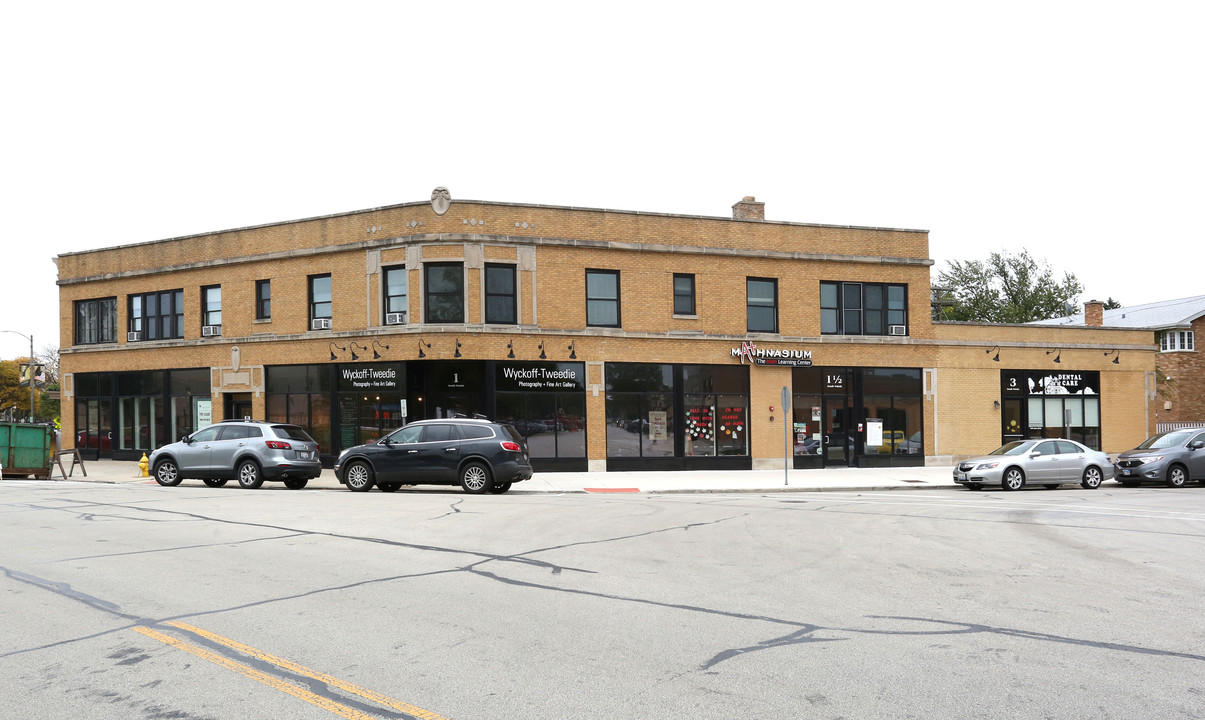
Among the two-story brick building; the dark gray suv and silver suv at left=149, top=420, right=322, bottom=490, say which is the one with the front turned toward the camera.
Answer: the two-story brick building

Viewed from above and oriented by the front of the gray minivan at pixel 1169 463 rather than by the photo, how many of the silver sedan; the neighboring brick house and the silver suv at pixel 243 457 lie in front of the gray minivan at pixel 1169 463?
2

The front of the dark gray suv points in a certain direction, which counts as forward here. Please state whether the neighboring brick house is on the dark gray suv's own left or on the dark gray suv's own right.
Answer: on the dark gray suv's own right

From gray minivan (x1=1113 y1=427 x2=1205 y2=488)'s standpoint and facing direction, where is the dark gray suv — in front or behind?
in front

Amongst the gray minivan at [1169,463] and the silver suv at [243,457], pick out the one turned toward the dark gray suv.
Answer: the gray minivan at [1169,463]

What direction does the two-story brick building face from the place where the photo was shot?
facing the viewer

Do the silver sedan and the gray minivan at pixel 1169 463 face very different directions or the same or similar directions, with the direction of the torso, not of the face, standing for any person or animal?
same or similar directions

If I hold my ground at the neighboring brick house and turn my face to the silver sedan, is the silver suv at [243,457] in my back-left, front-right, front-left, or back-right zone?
front-right

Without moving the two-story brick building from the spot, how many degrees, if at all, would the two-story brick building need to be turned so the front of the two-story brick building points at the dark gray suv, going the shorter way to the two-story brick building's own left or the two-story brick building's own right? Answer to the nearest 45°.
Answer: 0° — it already faces it

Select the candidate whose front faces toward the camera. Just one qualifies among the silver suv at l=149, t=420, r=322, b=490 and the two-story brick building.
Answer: the two-story brick building

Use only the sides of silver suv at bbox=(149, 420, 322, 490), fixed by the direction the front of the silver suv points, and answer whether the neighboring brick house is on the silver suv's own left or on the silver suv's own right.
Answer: on the silver suv's own right

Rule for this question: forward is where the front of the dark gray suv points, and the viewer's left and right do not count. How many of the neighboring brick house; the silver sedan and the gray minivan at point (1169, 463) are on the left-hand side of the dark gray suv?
0

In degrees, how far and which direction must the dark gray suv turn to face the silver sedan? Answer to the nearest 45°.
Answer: approximately 135° to its right

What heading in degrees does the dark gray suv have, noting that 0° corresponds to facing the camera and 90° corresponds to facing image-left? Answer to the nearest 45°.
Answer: approximately 135°

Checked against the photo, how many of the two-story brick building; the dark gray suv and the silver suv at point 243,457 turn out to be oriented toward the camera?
1

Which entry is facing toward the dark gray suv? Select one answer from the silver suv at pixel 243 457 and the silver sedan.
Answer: the silver sedan

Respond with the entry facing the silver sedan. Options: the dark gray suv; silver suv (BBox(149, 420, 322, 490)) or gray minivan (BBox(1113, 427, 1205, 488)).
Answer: gray minivan (BBox(1113, 427, 1205, 488))

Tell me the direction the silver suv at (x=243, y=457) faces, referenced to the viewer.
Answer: facing away from the viewer and to the left of the viewer

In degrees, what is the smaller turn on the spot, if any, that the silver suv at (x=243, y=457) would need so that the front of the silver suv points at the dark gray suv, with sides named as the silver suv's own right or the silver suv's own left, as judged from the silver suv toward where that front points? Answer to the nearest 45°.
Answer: approximately 180°
